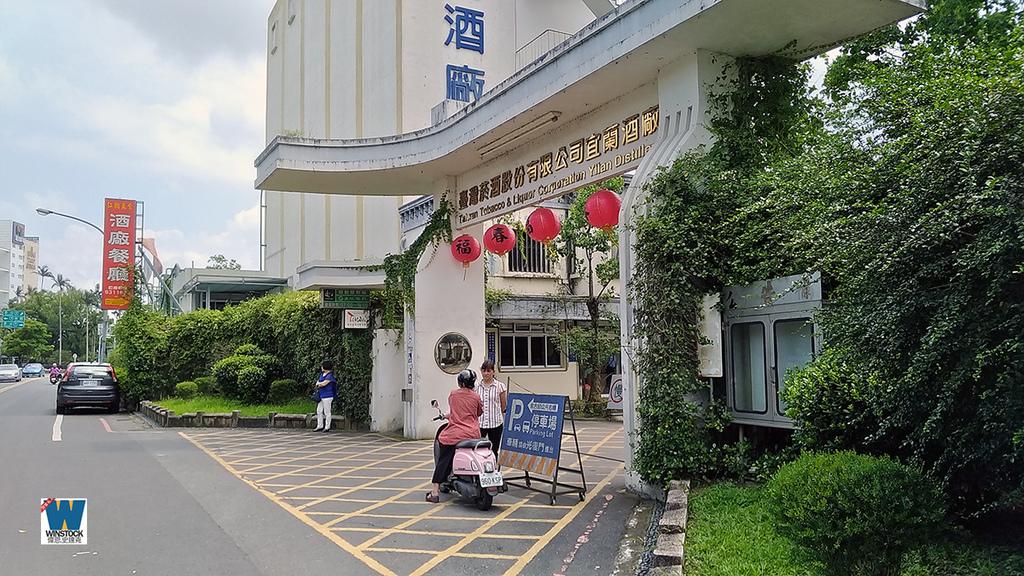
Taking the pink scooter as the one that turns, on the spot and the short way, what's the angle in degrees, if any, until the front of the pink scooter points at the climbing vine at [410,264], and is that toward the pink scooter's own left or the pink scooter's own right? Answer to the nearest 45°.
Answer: approximately 45° to the pink scooter's own right

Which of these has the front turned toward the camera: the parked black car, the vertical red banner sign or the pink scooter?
the vertical red banner sign

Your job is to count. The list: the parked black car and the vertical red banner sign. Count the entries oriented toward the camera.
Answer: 1

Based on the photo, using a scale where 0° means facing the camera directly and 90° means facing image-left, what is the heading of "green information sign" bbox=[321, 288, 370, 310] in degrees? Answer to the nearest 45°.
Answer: approximately 0°

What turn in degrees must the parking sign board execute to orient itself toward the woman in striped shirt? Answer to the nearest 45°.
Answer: approximately 90° to its right

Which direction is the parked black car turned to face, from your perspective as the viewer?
facing away from the viewer

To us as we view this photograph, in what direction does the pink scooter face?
facing away from the viewer and to the left of the viewer

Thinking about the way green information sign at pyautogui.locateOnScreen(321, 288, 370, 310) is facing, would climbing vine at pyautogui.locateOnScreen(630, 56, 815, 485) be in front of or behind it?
in front
